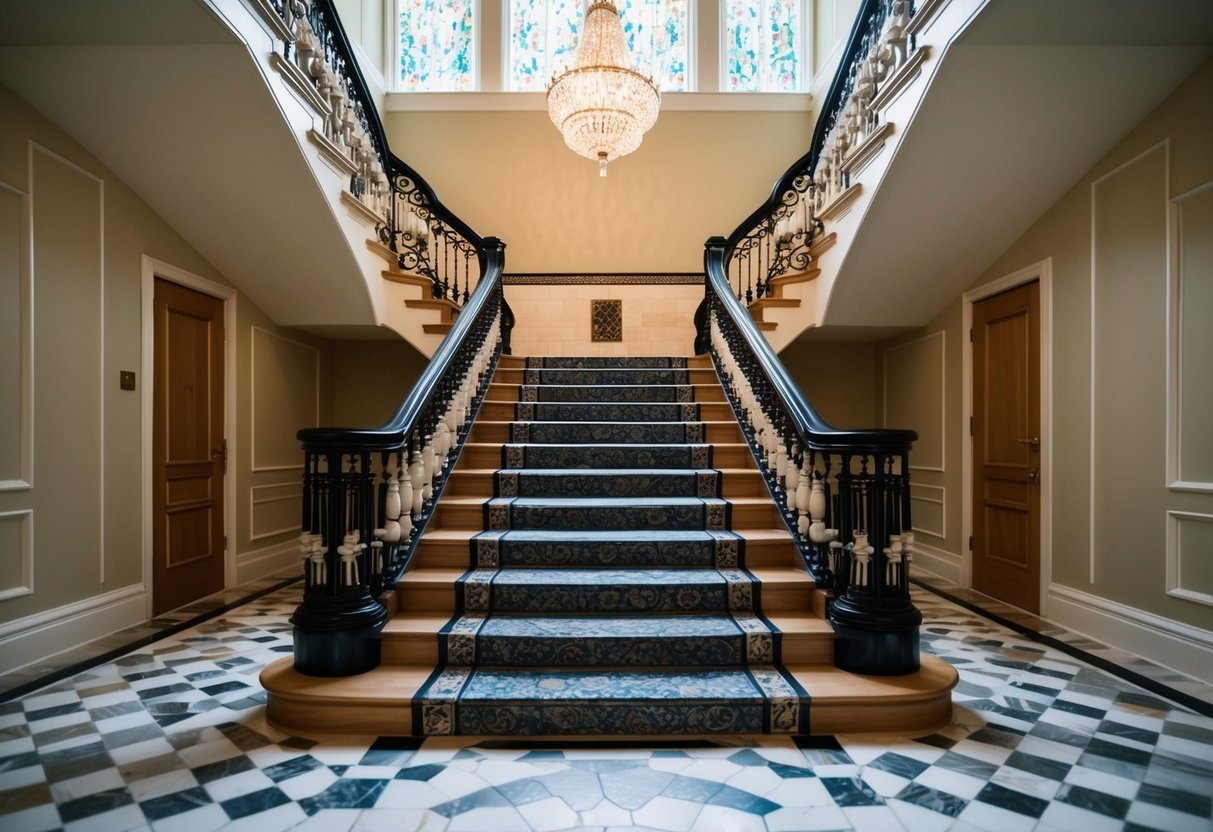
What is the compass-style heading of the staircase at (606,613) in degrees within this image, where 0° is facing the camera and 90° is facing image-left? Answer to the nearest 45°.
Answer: approximately 0°

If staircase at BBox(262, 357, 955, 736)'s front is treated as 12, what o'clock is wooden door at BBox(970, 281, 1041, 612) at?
The wooden door is roughly at 8 o'clock from the staircase.

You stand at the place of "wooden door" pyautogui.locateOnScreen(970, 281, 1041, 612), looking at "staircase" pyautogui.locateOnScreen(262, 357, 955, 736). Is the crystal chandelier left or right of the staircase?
right

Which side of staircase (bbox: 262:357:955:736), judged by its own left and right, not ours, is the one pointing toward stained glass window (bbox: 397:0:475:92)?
back

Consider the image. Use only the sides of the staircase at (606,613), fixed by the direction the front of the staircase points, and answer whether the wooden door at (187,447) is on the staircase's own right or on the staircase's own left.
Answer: on the staircase's own right
